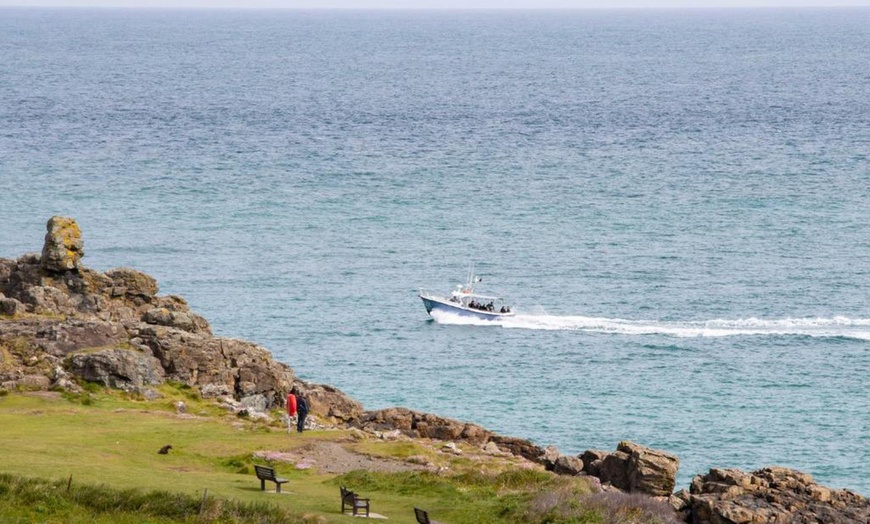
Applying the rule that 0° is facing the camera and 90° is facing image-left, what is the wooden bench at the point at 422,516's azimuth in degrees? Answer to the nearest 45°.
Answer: approximately 225°

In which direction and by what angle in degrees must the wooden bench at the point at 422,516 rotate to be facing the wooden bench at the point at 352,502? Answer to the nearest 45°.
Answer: approximately 90° to its left

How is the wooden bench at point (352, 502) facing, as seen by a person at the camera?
facing away from the viewer and to the right of the viewer

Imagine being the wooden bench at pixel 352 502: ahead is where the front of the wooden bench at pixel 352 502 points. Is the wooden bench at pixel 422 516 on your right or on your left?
on your right
